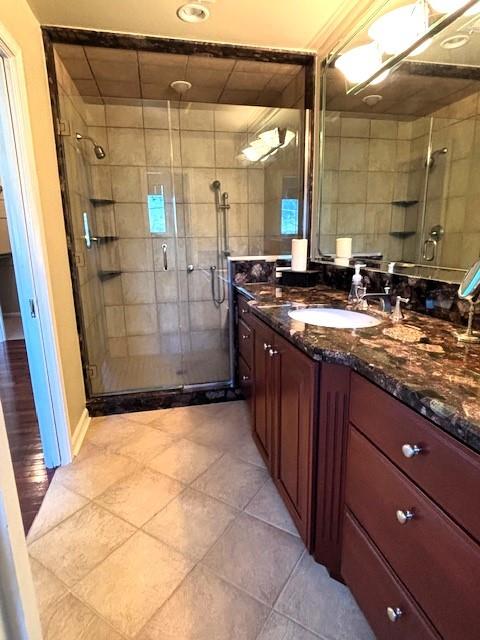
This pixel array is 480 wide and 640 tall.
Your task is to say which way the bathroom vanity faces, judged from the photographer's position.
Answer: facing the viewer and to the left of the viewer

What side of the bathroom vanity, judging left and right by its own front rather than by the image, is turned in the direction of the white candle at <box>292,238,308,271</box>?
right

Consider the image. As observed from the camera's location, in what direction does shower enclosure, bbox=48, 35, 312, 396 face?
facing the viewer

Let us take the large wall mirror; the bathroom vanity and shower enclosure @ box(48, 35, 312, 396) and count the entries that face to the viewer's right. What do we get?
0

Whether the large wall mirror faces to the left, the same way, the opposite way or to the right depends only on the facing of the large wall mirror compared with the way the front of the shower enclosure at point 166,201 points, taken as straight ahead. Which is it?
to the right

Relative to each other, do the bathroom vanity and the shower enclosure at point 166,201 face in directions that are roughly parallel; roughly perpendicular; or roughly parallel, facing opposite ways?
roughly perpendicular

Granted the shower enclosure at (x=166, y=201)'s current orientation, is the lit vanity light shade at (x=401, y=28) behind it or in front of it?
in front

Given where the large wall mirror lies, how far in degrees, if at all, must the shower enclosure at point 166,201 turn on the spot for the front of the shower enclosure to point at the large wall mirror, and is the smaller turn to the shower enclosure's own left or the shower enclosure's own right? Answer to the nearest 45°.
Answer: approximately 45° to the shower enclosure's own left
